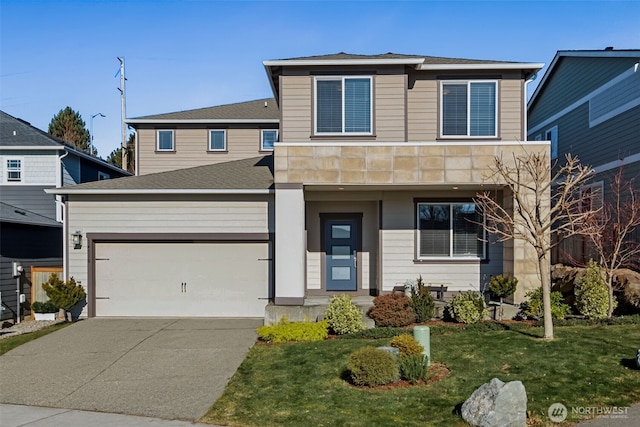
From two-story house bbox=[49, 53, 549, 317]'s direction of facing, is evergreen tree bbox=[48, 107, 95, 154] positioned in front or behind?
behind

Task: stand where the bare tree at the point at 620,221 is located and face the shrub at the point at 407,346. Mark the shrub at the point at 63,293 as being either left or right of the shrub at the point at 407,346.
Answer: right

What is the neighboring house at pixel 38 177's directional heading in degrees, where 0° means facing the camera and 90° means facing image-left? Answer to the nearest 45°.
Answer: approximately 0°

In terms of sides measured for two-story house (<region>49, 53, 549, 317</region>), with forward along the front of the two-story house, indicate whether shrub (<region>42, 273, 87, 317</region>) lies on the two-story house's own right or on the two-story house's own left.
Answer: on the two-story house's own right

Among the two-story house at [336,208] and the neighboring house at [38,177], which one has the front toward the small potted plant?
the neighboring house

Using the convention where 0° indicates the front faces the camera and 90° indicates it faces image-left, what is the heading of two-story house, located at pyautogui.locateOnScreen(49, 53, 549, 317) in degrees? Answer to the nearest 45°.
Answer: approximately 0°

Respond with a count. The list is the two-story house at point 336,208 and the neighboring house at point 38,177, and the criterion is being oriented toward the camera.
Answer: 2

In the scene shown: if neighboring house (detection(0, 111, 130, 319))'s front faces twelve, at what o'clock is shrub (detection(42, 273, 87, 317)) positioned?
The shrub is roughly at 12 o'clock from the neighboring house.
